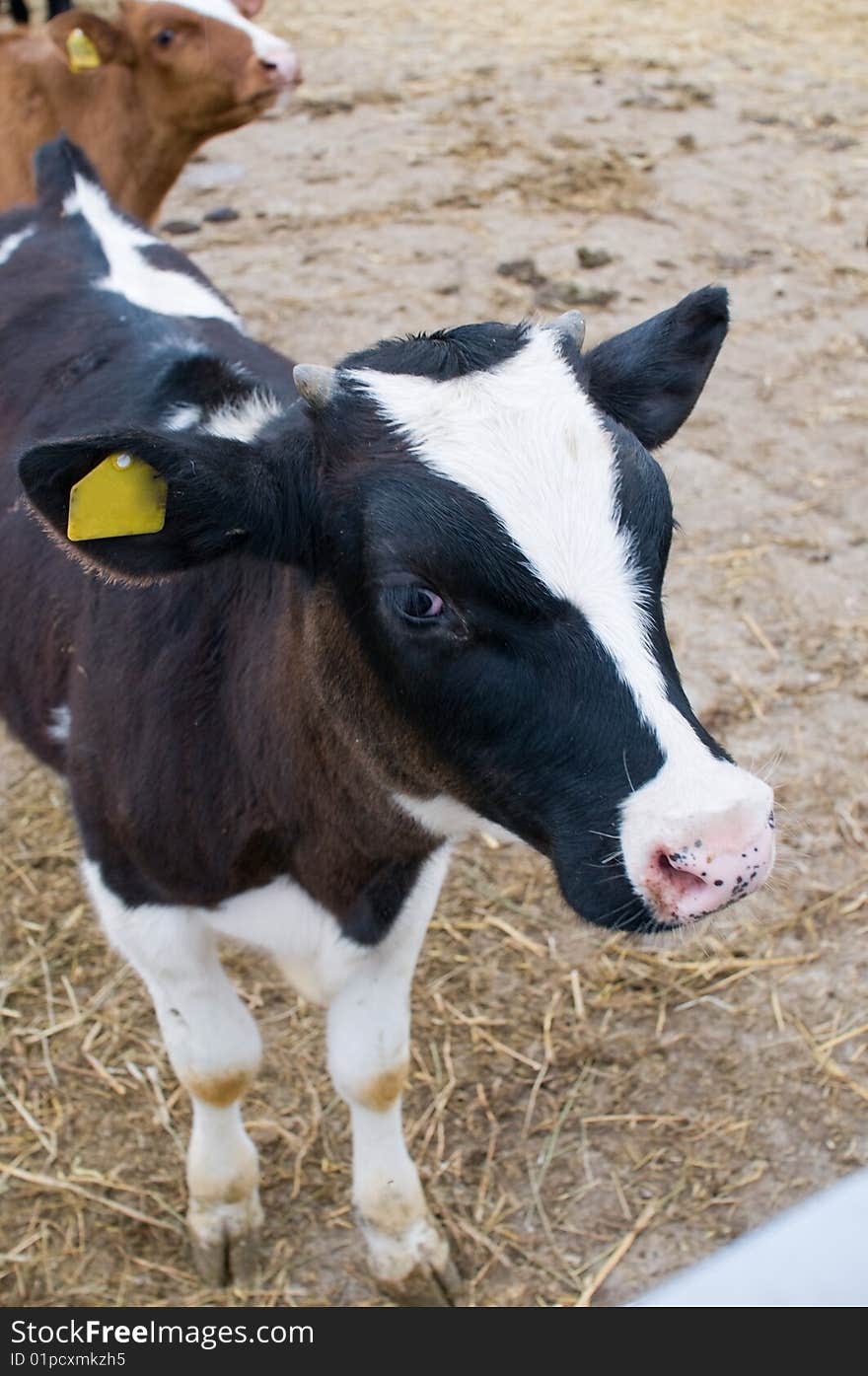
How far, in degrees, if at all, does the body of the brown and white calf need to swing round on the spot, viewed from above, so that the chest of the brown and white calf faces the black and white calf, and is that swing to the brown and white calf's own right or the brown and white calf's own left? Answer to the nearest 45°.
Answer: approximately 90° to the brown and white calf's own right

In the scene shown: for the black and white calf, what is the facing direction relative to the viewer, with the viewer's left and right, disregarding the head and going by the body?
facing the viewer and to the right of the viewer

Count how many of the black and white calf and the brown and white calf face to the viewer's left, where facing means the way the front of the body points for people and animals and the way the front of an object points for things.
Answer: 0

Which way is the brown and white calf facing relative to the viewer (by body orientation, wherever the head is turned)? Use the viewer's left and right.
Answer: facing to the right of the viewer

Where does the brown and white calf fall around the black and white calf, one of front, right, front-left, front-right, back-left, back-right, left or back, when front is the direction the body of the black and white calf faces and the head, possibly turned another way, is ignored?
back-left
